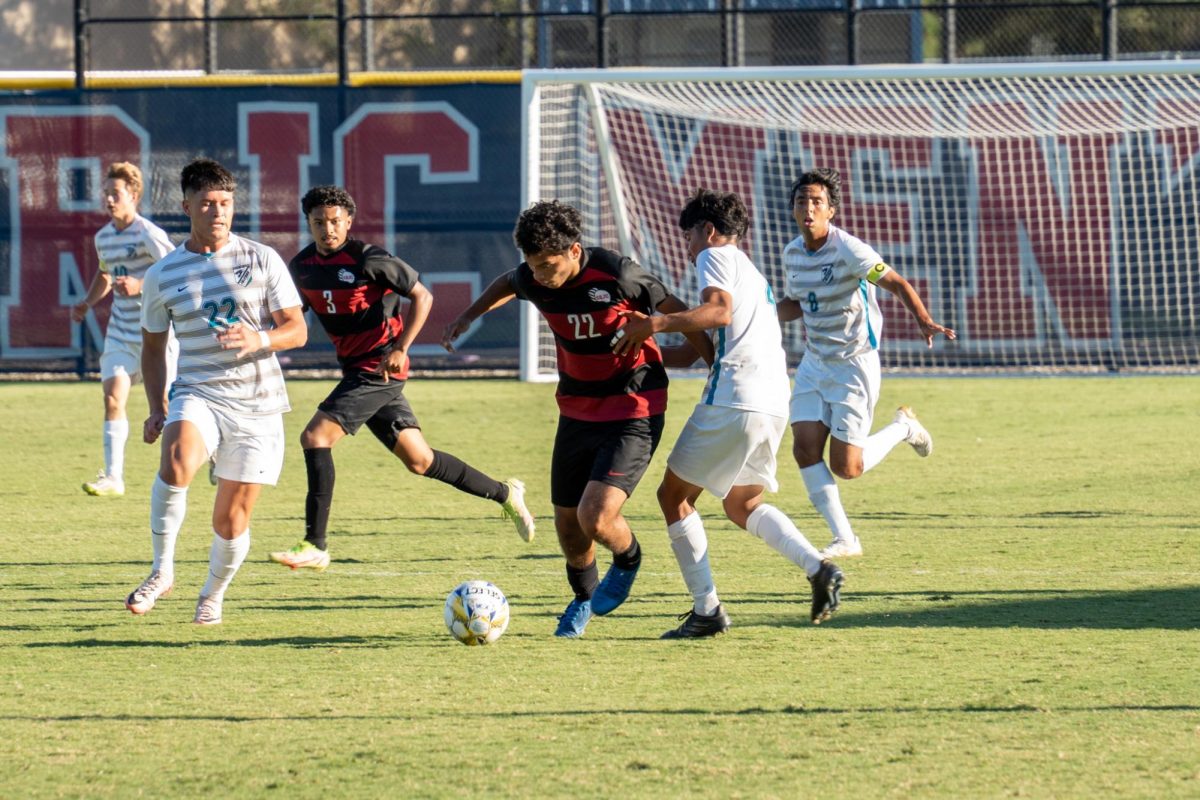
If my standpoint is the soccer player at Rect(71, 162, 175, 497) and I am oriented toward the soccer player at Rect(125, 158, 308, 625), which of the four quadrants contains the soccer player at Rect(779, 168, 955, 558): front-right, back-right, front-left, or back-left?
front-left

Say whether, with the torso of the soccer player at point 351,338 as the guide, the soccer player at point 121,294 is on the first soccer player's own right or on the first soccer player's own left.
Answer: on the first soccer player's own right

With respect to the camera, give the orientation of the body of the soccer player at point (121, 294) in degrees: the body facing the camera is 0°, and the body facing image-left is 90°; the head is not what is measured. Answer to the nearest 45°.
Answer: approximately 45°

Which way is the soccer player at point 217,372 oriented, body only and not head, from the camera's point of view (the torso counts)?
toward the camera

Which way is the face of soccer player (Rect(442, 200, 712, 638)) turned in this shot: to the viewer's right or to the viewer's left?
to the viewer's left

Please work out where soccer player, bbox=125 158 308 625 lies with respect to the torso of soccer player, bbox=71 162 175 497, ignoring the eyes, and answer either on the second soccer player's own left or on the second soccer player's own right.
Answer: on the second soccer player's own left

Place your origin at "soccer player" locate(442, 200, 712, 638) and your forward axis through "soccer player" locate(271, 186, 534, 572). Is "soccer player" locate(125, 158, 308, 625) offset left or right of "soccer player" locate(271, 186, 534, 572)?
left

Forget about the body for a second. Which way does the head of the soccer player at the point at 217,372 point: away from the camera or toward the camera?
toward the camera

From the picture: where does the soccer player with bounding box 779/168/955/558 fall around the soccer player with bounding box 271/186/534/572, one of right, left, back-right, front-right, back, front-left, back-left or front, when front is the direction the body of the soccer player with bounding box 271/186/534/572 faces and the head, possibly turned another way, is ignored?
back-left

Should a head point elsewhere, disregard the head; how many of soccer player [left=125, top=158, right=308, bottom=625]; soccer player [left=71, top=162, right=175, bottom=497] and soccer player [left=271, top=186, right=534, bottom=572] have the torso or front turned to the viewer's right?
0

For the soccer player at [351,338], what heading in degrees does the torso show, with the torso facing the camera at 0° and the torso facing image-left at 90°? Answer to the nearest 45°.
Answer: approximately 45°

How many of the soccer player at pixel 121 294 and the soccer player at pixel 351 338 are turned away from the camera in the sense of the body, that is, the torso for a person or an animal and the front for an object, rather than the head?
0
